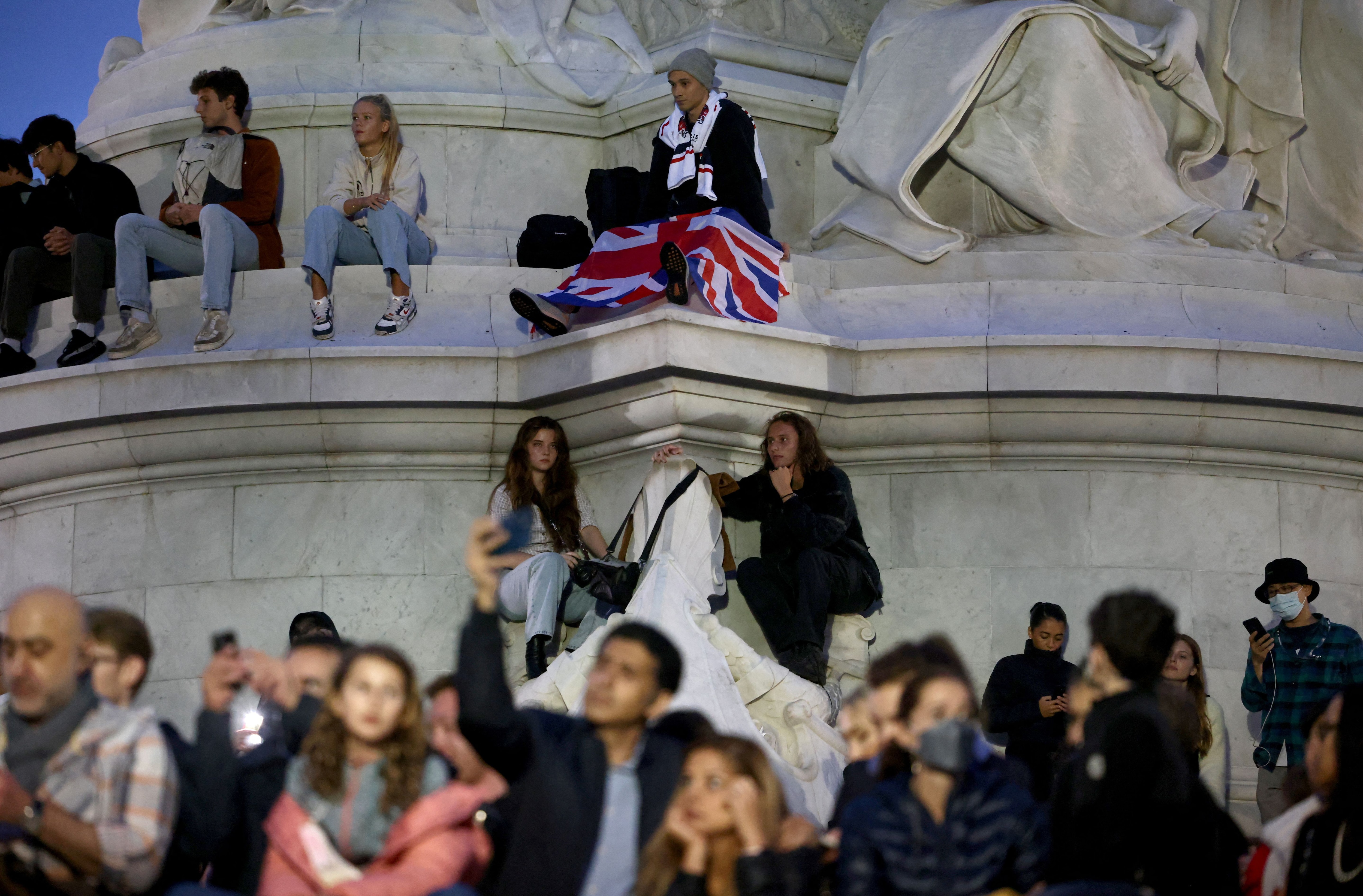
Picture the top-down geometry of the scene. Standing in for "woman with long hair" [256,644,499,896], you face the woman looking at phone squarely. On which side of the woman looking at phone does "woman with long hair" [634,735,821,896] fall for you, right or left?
right

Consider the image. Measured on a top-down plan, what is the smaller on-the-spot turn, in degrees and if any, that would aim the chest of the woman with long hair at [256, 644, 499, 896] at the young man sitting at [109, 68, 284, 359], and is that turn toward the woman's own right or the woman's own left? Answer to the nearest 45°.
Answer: approximately 180°

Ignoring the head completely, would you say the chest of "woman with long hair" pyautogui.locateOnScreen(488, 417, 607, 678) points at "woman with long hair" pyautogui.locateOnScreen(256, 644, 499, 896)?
yes
